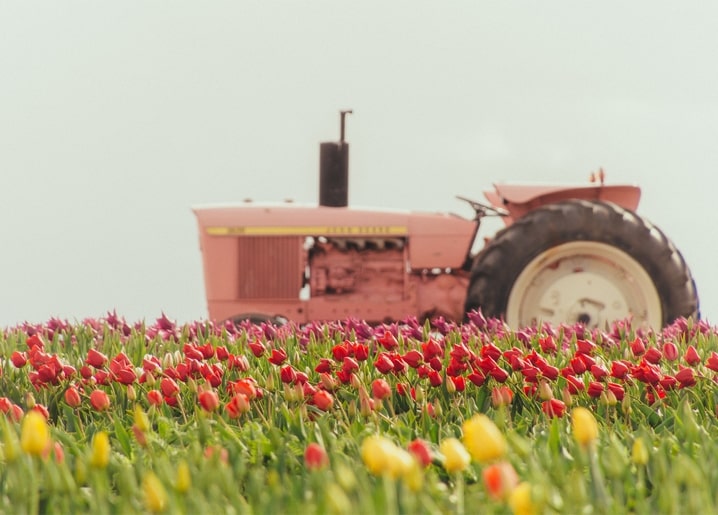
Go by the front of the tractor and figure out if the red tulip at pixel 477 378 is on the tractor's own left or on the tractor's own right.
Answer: on the tractor's own left

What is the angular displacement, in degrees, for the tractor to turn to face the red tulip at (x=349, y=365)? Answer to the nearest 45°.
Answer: approximately 90° to its left

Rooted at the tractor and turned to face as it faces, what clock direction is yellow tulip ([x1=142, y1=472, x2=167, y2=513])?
The yellow tulip is roughly at 9 o'clock from the tractor.

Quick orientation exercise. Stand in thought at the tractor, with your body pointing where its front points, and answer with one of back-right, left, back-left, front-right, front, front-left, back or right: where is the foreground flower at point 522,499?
left

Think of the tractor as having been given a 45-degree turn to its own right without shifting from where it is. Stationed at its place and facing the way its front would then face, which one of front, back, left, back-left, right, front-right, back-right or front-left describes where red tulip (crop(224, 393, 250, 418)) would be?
back-left

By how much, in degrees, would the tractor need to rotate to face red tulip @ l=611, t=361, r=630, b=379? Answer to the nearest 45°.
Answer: approximately 90° to its left

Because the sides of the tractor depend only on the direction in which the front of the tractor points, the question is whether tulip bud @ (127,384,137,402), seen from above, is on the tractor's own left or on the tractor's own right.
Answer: on the tractor's own left

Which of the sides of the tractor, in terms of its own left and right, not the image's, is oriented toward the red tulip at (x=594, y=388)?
left

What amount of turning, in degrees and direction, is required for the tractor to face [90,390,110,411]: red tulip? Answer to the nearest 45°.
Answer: approximately 90° to its left

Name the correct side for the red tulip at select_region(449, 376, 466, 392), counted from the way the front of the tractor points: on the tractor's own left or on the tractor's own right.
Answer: on the tractor's own left

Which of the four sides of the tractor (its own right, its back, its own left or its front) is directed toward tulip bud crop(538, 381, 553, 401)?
left

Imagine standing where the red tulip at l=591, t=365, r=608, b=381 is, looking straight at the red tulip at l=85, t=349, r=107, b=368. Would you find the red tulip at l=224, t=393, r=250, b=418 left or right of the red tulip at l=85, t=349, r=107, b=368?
left

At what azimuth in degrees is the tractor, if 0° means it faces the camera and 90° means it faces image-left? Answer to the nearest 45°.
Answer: approximately 90°
